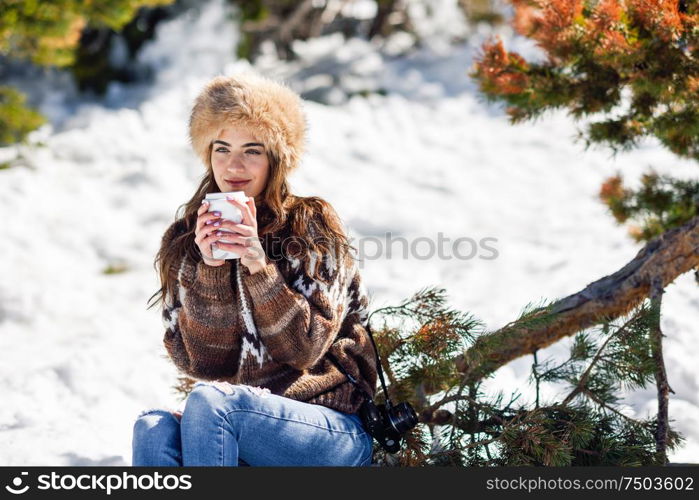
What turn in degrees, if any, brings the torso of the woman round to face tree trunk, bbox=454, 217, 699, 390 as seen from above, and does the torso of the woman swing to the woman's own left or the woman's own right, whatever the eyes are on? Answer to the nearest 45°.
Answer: approximately 135° to the woman's own left

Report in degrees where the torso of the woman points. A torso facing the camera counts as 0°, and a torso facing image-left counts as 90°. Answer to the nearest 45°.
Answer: approximately 45°
